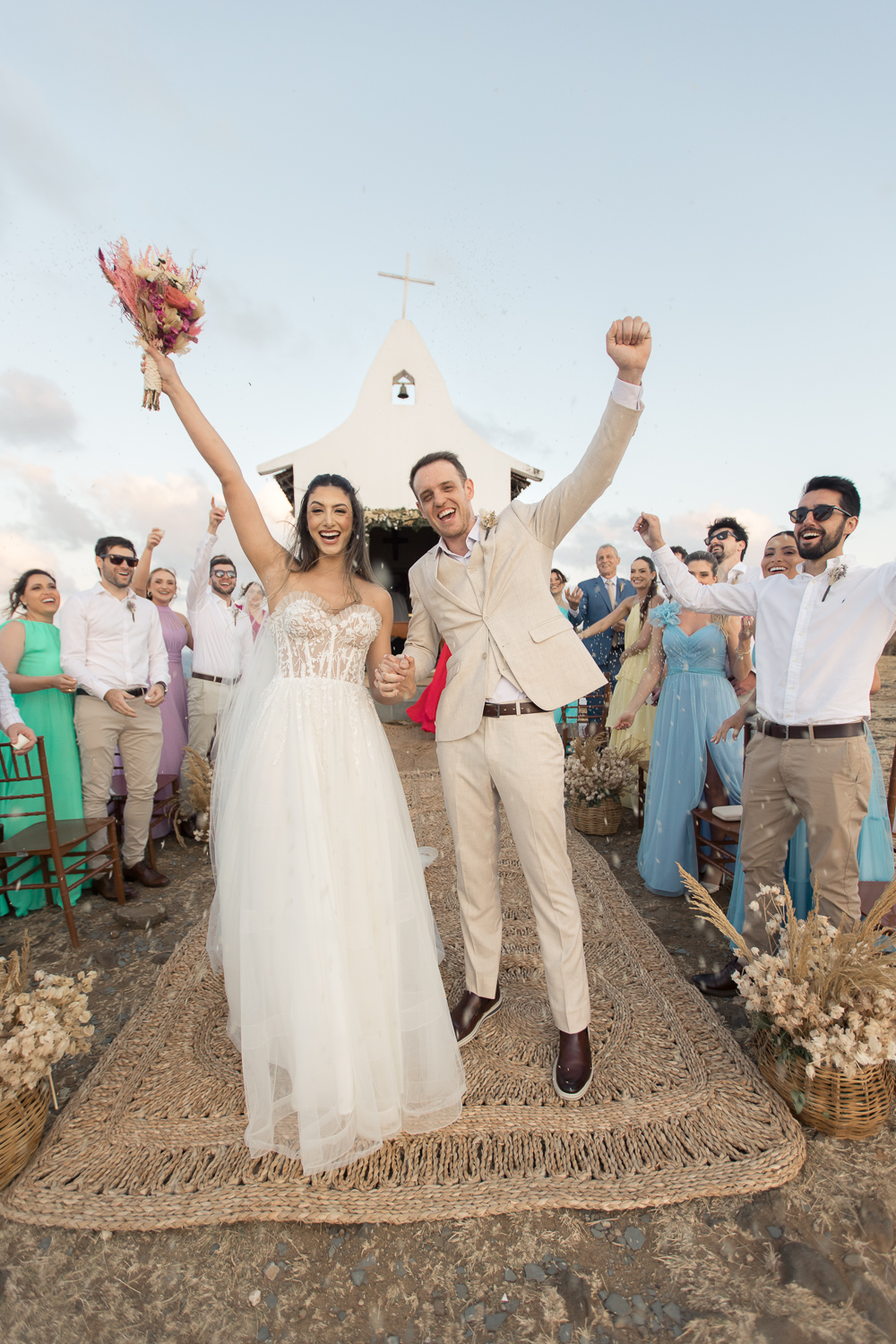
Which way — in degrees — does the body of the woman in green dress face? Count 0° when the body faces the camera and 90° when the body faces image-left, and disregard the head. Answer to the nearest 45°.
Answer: approximately 315°

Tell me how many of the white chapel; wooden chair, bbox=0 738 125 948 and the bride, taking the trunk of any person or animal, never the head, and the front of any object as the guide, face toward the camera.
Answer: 2

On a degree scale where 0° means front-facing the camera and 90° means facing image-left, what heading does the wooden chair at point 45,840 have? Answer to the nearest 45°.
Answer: approximately 225°

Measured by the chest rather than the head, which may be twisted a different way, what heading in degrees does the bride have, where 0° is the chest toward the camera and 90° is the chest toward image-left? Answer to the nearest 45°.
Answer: approximately 0°

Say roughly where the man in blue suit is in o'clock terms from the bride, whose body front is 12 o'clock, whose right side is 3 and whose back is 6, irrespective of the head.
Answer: The man in blue suit is roughly at 7 o'clock from the bride.

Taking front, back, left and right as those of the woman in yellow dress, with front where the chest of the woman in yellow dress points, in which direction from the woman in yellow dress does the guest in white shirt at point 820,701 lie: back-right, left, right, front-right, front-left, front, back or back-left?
front-left

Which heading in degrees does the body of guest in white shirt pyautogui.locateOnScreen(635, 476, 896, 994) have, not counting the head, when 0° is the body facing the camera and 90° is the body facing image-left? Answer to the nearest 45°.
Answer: approximately 45°

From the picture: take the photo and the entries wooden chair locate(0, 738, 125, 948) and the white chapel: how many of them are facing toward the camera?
1
